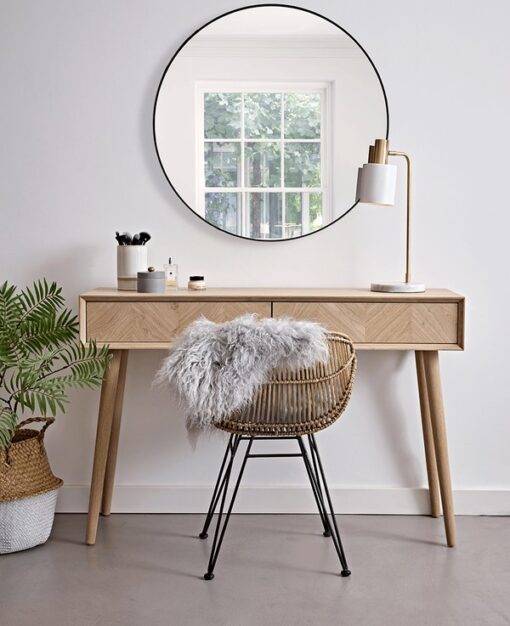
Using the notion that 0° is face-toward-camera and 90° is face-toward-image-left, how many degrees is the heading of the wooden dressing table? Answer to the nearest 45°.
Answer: approximately 0°

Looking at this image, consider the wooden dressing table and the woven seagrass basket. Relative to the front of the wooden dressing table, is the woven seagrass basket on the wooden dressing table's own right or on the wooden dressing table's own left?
on the wooden dressing table's own right
